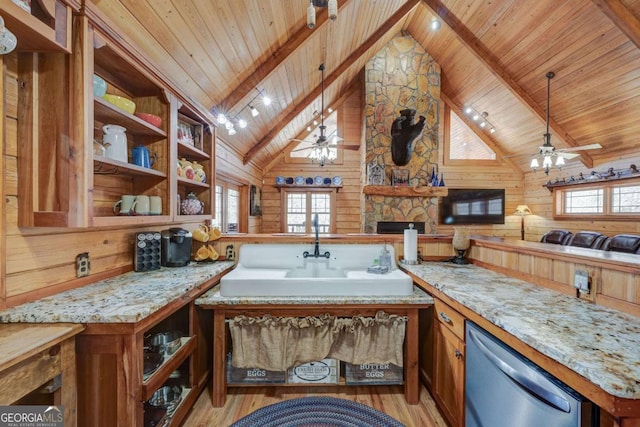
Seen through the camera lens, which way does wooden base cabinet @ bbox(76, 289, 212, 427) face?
facing to the right of the viewer

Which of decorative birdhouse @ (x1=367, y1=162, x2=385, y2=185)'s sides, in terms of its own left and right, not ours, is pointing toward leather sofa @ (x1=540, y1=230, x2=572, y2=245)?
left

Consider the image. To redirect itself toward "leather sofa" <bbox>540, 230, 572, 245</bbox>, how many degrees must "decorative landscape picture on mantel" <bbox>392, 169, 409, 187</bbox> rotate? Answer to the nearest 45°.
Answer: approximately 90° to its left

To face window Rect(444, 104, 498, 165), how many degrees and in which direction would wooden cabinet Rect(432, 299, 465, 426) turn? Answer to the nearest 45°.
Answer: approximately 135° to its right

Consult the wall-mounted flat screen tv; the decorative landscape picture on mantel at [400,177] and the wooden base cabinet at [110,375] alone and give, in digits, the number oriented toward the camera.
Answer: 2

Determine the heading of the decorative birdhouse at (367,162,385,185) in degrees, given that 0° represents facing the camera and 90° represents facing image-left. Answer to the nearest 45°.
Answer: approximately 0°

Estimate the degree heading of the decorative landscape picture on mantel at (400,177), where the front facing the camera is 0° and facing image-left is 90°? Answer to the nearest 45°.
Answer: approximately 0°
